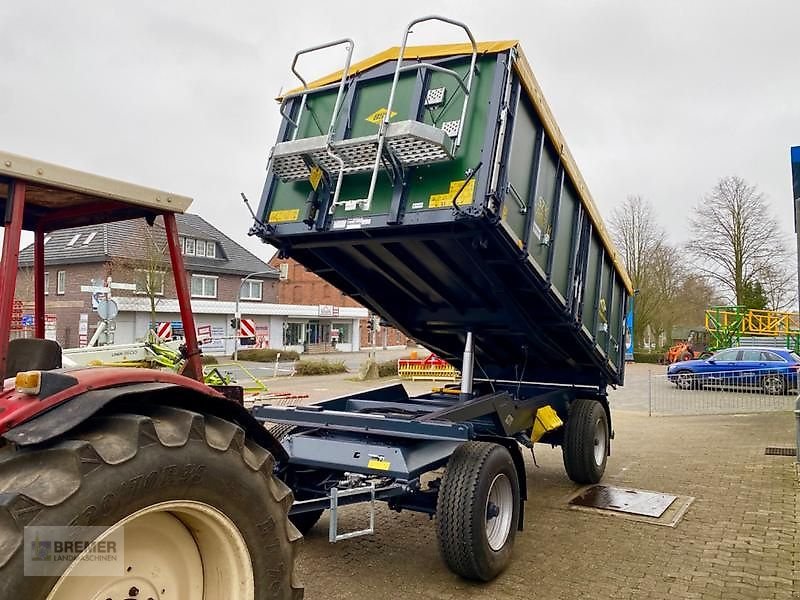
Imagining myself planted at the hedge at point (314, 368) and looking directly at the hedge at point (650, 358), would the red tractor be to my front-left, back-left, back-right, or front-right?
back-right

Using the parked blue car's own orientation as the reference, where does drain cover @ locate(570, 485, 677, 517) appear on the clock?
The drain cover is roughly at 9 o'clock from the parked blue car.

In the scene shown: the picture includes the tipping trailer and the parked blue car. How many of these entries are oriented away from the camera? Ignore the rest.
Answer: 0

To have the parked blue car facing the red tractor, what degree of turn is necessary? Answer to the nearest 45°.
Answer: approximately 90° to its left

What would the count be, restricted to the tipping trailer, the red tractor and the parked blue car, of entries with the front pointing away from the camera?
0

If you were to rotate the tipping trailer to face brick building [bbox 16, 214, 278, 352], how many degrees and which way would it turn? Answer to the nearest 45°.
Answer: approximately 90° to its right

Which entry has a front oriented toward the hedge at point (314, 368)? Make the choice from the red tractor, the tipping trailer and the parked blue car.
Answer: the parked blue car

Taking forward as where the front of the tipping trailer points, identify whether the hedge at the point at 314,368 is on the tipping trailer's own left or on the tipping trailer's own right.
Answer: on the tipping trailer's own right

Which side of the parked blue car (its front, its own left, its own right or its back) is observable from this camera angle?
left

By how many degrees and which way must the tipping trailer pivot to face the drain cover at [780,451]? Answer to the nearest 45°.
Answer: approximately 180°

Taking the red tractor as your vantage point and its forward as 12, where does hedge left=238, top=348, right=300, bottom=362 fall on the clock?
The hedge is roughly at 5 o'clock from the red tractor.

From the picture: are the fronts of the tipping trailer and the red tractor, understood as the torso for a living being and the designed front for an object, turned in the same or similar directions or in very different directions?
same or similar directions

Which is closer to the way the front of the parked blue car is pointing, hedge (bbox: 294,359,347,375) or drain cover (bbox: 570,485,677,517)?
the hedge

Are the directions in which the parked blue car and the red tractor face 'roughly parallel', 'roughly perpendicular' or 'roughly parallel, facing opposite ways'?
roughly perpendicular

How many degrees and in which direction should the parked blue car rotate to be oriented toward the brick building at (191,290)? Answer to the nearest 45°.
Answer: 0° — it already faces it
